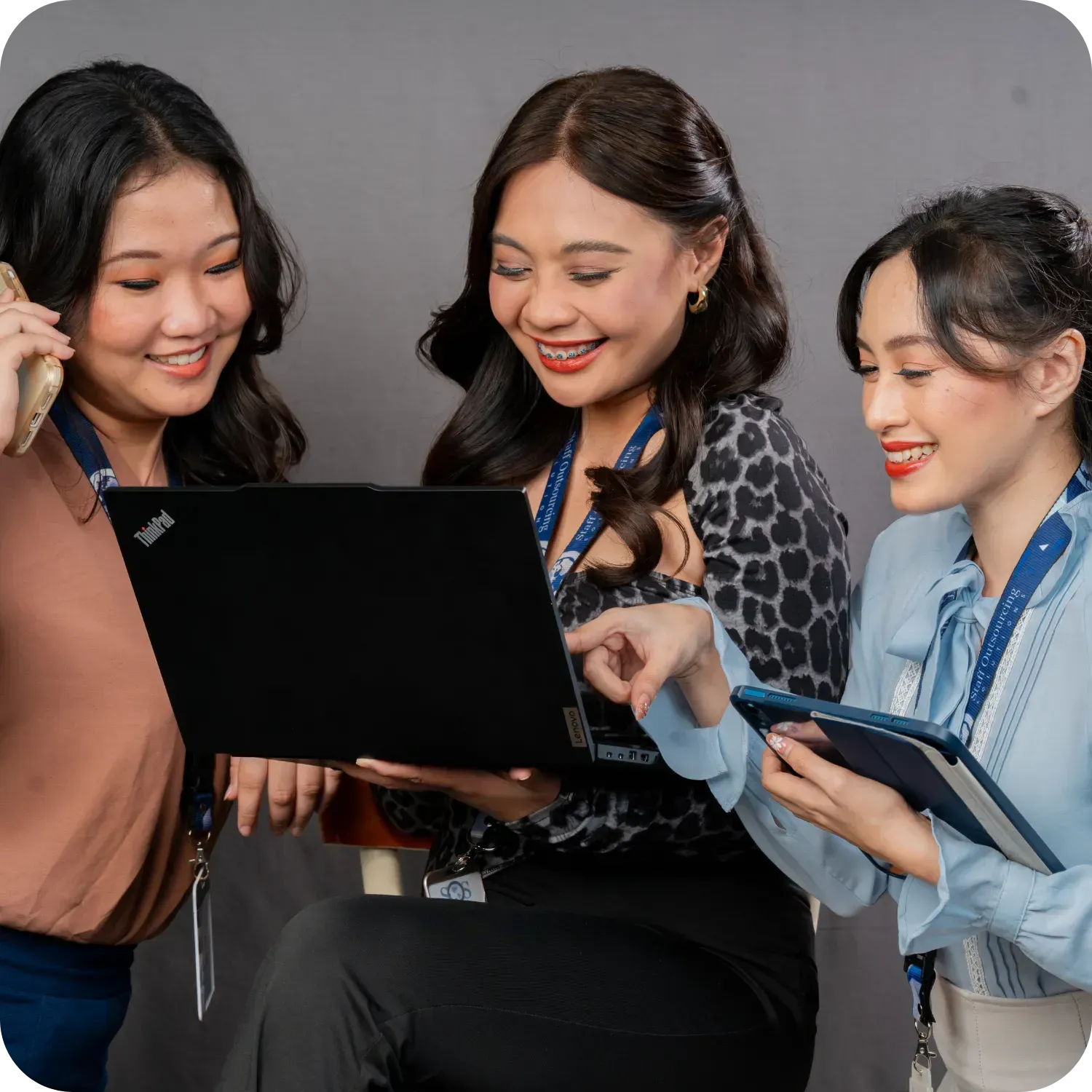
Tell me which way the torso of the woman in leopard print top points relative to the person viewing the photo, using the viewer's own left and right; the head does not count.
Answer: facing the viewer and to the left of the viewer

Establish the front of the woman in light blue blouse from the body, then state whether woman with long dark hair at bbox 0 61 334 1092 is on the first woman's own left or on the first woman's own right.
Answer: on the first woman's own right

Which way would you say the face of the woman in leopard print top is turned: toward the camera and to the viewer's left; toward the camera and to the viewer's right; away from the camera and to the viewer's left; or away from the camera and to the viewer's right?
toward the camera and to the viewer's left

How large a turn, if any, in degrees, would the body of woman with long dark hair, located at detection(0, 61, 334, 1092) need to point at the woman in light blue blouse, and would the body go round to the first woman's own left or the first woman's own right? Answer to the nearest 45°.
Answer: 0° — they already face them

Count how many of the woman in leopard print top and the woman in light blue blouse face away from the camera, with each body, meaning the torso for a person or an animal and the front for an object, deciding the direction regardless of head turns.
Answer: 0

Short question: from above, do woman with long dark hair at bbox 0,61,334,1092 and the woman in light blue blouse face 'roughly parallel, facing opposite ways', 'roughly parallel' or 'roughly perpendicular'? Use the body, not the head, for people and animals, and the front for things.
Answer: roughly perpendicular

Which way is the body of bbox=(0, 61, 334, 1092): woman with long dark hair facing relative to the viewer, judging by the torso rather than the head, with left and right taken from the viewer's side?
facing the viewer and to the right of the viewer
